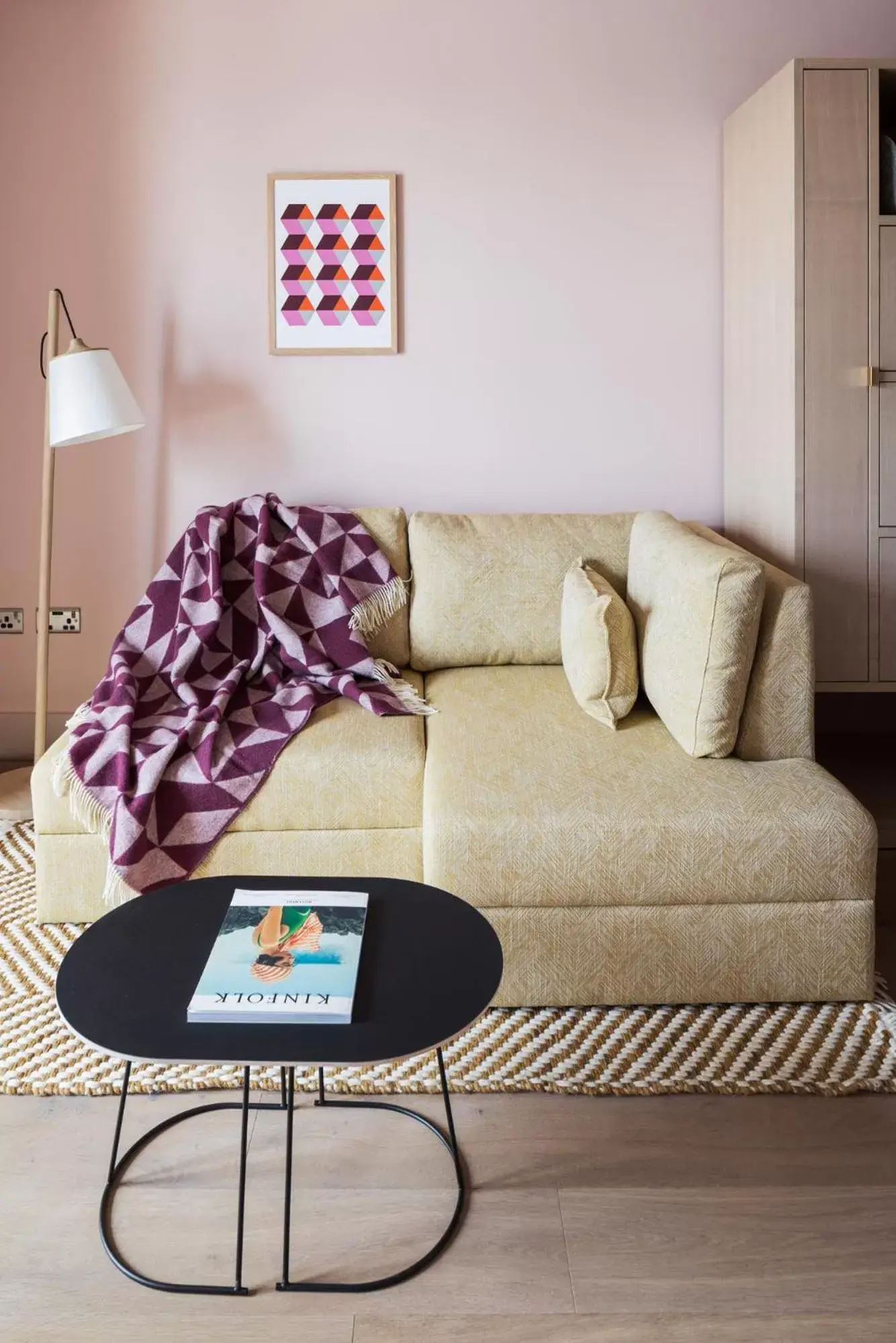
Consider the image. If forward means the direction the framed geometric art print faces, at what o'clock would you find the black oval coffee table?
The black oval coffee table is roughly at 12 o'clock from the framed geometric art print.

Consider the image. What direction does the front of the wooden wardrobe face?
toward the camera

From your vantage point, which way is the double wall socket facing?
toward the camera

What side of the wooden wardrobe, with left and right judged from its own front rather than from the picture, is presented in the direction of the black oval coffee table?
front

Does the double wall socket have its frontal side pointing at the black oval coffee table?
yes

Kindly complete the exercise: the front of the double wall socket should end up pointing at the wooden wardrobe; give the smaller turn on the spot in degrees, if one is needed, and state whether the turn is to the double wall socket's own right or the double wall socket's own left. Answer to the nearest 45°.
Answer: approximately 45° to the double wall socket's own left

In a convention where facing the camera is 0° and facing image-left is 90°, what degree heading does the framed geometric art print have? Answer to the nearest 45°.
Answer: approximately 0°

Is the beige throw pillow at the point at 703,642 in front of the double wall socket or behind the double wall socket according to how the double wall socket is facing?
in front
